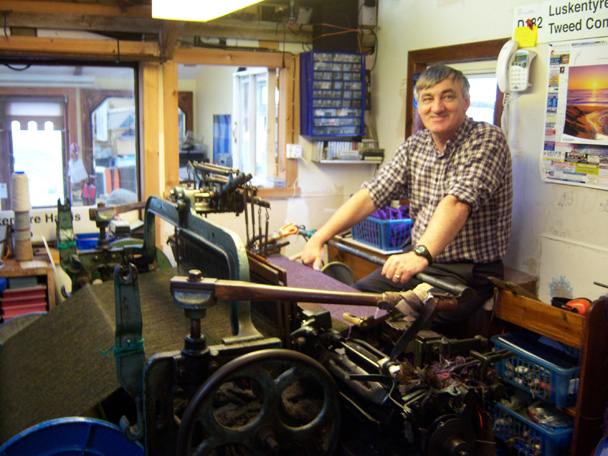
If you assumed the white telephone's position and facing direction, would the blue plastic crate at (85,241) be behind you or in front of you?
in front

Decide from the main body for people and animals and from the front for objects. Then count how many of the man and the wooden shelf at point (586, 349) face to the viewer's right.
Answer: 0

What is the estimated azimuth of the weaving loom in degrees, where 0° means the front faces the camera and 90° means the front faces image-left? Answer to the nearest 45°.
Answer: approximately 225°

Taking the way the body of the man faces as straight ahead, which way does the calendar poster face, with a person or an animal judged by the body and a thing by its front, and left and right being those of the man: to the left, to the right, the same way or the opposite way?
the same way

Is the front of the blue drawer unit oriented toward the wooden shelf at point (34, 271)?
no

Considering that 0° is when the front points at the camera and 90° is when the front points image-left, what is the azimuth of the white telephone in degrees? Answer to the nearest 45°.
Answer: approximately 45°

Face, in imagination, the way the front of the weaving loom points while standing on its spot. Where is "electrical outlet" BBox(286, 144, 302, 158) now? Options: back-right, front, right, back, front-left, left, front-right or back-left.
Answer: front-left

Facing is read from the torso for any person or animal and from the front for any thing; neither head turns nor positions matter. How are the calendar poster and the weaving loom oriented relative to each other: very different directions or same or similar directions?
very different directions

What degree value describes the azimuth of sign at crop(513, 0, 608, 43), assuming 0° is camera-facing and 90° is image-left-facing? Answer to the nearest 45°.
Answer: approximately 45°

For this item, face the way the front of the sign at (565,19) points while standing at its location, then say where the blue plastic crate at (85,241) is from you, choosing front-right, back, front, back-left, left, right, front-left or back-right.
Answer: front-right

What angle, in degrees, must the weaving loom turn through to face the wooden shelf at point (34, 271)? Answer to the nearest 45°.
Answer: approximately 90° to its left

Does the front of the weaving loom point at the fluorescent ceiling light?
no

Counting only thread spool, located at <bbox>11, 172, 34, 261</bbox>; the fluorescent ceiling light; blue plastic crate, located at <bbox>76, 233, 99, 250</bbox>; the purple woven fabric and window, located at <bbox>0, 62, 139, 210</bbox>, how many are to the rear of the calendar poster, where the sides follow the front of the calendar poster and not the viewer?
0

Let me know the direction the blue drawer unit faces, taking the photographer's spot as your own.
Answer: facing the viewer and to the right of the viewer

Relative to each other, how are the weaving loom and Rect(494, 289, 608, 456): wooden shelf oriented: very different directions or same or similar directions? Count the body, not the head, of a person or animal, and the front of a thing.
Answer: very different directions

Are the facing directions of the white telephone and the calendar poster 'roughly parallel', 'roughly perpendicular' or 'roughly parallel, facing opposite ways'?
roughly parallel

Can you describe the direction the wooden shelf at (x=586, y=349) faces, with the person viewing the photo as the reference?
facing the viewer and to the left of the viewer
